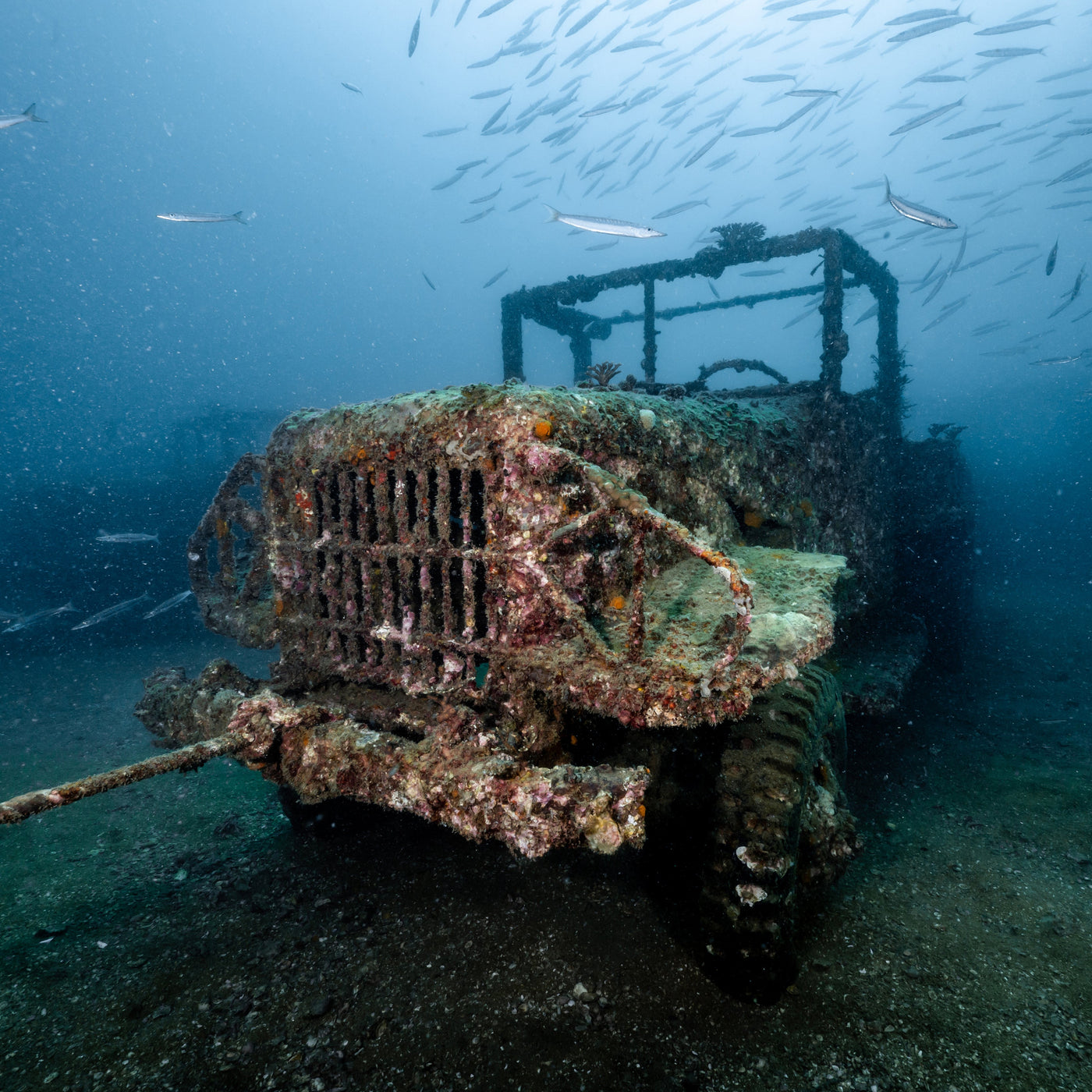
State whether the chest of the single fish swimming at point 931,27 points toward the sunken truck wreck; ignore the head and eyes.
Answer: no

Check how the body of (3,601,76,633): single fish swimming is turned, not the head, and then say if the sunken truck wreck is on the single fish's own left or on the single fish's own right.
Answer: on the single fish's own left

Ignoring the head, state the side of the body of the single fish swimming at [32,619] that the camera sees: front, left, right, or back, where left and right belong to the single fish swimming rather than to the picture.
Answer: left

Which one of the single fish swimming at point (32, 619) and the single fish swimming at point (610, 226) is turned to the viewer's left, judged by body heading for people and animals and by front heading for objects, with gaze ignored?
the single fish swimming at point (32, 619)

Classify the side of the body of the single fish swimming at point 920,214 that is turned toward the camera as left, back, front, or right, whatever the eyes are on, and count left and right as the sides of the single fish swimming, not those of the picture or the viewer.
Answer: right

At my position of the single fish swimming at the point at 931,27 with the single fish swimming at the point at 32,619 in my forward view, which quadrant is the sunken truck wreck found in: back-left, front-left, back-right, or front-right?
front-left

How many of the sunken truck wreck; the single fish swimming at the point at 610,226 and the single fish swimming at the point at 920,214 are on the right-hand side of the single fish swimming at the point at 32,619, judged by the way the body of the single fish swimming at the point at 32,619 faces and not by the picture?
0

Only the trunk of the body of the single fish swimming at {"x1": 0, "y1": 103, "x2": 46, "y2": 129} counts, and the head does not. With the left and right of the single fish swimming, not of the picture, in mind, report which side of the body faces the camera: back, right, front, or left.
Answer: left

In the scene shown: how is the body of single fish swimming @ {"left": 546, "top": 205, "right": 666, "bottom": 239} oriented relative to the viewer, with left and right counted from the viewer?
facing to the right of the viewer

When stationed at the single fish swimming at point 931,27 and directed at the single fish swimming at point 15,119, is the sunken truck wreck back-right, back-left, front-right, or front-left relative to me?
front-left

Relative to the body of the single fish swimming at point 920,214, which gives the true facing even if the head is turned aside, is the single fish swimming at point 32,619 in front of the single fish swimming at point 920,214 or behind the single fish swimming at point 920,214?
behind

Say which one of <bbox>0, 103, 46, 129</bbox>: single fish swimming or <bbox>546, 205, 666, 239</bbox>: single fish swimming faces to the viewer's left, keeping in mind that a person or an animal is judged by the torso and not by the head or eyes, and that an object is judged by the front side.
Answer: <bbox>0, 103, 46, 129</bbox>: single fish swimming
